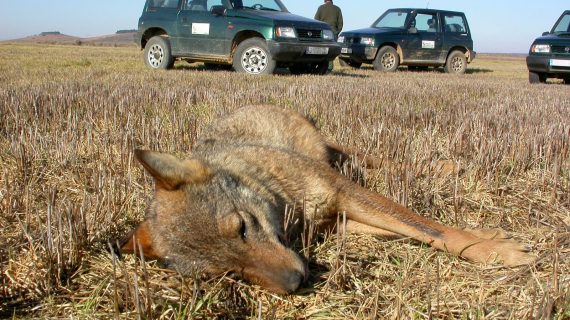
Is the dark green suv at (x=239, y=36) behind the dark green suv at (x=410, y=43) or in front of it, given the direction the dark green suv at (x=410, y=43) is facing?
in front

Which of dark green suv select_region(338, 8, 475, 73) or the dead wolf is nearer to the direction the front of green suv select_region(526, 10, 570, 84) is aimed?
the dead wolf

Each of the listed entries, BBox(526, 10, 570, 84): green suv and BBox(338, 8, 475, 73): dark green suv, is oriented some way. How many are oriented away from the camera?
0

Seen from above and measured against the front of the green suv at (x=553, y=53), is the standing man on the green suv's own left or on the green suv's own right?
on the green suv's own right

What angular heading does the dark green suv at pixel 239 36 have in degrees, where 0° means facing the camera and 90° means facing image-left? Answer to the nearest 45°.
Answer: approximately 315°

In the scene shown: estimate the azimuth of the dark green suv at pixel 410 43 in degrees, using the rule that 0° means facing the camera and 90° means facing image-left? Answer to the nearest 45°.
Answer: approximately 45°

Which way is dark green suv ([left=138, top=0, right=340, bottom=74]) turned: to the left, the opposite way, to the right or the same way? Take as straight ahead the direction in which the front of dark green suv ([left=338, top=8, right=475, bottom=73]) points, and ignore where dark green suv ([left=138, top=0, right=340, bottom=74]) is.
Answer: to the left

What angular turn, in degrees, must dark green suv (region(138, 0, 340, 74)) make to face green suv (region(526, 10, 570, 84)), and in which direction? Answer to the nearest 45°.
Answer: approximately 45° to its left

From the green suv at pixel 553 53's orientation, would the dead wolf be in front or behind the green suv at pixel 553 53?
in front

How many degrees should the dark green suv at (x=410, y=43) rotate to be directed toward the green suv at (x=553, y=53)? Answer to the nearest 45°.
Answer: approximately 90° to its left

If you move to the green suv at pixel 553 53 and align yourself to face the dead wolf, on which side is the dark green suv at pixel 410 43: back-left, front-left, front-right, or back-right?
back-right
